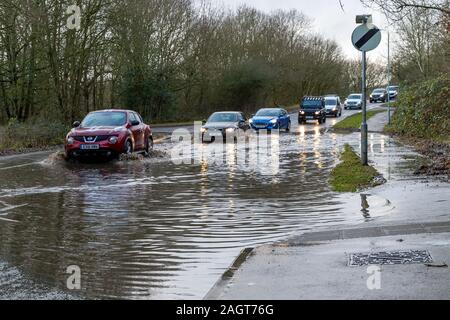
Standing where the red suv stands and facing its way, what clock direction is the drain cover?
The drain cover is roughly at 10 o'clock from the red suv.

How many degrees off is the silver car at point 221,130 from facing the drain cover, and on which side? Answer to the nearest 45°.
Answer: approximately 45° to its left

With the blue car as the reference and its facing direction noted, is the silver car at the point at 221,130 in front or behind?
in front

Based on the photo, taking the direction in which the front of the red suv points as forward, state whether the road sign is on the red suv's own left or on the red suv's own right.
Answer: on the red suv's own left

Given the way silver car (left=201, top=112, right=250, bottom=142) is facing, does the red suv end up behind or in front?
in front

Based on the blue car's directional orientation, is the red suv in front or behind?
in front

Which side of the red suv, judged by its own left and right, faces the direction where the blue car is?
back

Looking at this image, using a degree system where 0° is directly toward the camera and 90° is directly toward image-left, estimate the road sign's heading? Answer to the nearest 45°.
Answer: approximately 0°

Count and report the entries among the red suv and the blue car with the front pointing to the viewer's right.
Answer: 0

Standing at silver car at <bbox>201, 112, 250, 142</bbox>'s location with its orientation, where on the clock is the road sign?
The road sign is roughly at 10 o'clock from the silver car.

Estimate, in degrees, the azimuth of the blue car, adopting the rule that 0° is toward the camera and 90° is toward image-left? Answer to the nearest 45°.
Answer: approximately 45°

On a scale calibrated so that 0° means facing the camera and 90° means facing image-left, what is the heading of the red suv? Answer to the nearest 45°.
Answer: approximately 45°

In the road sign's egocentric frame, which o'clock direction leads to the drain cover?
The drain cover is roughly at 12 o'clock from the road sign.
